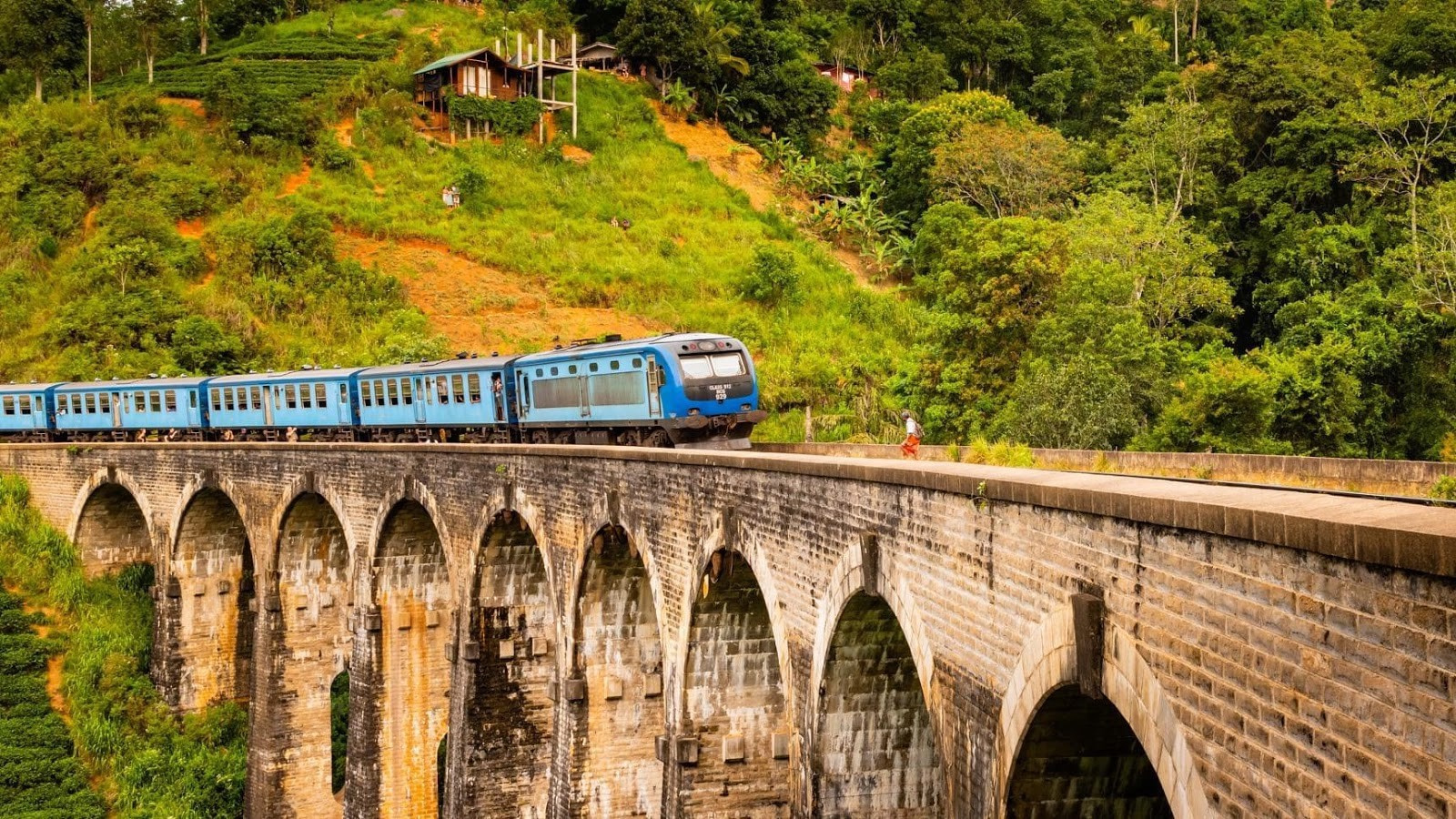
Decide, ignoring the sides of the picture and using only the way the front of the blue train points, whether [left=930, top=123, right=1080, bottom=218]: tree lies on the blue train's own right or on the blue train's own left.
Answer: on the blue train's own left

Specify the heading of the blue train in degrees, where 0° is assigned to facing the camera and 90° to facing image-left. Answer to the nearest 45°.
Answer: approximately 315°

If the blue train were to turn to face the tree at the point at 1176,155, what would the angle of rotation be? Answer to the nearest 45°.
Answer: approximately 45° to its left

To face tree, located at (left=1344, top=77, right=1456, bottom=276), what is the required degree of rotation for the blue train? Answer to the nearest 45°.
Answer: approximately 45° to its left
